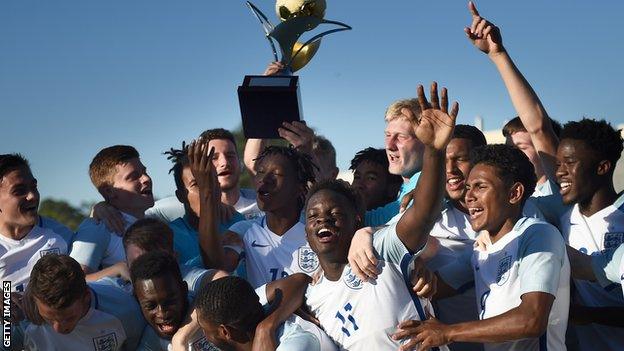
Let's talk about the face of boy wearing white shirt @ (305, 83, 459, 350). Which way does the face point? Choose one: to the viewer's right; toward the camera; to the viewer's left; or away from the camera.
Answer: toward the camera

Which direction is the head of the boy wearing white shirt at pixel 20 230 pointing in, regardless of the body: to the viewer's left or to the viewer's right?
to the viewer's right

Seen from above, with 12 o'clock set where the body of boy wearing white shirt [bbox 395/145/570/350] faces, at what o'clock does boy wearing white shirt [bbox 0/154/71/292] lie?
boy wearing white shirt [bbox 0/154/71/292] is roughly at 2 o'clock from boy wearing white shirt [bbox 395/145/570/350].

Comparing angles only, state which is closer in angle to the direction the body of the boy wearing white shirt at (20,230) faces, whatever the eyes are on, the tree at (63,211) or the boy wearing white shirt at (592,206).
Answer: the boy wearing white shirt

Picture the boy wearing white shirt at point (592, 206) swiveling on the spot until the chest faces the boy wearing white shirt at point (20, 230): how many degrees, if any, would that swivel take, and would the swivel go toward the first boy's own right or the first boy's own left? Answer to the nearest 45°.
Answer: approximately 45° to the first boy's own right

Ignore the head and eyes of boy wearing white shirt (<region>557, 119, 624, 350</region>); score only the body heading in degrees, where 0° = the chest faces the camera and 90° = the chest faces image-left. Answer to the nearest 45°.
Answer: approximately 45°

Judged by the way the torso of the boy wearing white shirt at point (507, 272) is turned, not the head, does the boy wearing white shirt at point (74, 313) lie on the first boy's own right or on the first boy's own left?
on the first boy's own right

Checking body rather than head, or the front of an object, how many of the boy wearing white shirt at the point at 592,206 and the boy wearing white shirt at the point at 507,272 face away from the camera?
0

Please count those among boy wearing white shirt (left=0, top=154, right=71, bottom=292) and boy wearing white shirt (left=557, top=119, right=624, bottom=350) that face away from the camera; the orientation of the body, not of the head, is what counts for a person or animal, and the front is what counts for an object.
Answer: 0

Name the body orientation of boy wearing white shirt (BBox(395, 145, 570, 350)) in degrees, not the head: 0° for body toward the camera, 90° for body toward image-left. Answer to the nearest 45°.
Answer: approximately 45°

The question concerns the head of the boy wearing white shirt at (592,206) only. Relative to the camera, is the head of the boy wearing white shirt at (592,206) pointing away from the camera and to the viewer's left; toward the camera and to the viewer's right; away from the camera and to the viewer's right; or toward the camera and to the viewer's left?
toward the camera and to the viewer's left
